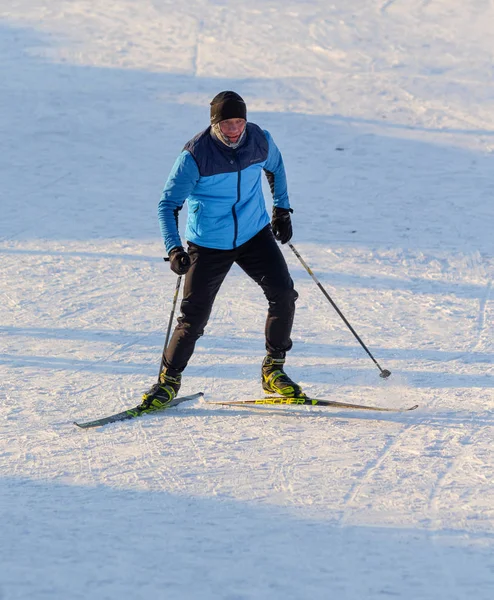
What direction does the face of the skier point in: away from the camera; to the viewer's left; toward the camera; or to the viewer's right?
toward the camera

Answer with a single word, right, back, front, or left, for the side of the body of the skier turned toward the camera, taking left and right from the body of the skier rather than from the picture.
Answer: front
